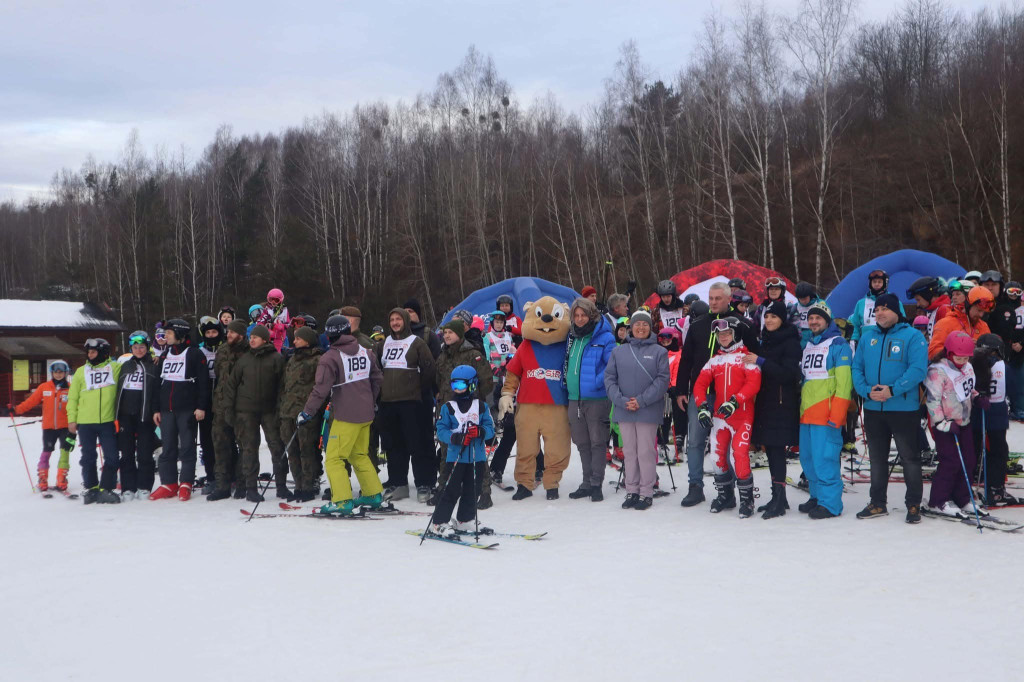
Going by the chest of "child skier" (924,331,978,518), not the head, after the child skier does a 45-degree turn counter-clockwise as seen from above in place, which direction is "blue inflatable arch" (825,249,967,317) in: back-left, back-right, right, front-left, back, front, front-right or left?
left

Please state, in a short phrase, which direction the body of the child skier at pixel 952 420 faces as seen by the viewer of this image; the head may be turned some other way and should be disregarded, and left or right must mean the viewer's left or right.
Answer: facing the viewer and to the right of the viewer

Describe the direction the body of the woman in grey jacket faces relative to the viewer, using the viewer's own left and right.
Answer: facing the viewer

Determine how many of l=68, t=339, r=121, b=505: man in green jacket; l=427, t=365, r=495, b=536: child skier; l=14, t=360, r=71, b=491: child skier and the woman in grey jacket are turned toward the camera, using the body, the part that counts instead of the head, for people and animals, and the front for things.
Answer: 4

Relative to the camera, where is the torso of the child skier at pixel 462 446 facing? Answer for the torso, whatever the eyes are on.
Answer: toward the camera

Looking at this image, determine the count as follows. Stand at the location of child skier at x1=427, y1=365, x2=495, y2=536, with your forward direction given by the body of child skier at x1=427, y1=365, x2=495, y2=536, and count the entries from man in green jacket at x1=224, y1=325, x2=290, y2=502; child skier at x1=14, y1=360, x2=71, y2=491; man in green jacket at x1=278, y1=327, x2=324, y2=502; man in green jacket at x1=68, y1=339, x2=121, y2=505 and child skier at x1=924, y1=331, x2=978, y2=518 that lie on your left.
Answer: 1

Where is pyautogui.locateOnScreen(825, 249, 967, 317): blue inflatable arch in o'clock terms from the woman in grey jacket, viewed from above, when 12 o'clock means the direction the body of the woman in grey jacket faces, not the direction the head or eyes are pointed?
The blue inflatable arch is roughly at 7 o'clock from the woman in grey jacket.

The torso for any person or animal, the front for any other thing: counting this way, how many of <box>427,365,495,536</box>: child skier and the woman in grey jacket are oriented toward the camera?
2

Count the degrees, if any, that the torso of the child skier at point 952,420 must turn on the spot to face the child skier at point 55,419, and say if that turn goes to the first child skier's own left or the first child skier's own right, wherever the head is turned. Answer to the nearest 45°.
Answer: approximately 135° to the first child skier's own right

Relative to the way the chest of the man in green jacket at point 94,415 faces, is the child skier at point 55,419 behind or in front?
behind

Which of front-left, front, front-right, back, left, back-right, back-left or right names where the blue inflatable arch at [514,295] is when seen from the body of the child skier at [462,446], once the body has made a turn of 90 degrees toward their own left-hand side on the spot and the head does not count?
left

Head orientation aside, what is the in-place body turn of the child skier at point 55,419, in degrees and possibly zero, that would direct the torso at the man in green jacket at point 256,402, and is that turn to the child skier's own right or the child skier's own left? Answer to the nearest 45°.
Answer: approximately 45° to the child skier's own left

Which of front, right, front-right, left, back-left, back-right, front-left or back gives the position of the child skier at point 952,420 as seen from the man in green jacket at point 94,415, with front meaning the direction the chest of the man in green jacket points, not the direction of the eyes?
front-left
